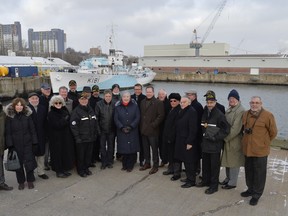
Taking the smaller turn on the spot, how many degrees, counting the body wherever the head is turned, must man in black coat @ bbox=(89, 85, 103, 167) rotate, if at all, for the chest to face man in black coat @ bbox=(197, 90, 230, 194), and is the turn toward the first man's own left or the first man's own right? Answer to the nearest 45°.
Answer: approximately 45° to the first man's own left

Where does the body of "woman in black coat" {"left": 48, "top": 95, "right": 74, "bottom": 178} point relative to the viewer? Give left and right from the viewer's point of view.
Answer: facing the viewer

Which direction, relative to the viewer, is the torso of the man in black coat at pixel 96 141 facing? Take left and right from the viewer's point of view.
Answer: facing the viewer

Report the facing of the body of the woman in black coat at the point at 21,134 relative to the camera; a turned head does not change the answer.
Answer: toward the camera

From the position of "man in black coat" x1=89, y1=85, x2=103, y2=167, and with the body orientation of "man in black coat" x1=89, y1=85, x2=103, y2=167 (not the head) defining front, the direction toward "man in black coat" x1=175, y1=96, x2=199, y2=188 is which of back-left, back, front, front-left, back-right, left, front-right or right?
front-left

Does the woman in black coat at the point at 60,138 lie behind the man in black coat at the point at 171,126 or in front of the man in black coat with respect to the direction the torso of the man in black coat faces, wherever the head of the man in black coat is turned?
in front

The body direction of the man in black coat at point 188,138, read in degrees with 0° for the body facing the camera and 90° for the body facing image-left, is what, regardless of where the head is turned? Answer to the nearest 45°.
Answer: approximately 45°

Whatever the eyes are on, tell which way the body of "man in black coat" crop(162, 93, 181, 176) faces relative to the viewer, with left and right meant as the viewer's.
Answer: facing the viewer and to the left of the viewer

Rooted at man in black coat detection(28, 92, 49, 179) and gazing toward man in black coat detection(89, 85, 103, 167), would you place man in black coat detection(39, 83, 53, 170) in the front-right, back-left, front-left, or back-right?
front-left

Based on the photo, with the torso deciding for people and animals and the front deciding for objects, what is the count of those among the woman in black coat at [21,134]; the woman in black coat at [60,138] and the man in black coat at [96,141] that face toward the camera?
3

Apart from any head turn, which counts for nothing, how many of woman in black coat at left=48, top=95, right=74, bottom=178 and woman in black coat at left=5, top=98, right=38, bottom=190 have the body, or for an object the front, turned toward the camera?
2

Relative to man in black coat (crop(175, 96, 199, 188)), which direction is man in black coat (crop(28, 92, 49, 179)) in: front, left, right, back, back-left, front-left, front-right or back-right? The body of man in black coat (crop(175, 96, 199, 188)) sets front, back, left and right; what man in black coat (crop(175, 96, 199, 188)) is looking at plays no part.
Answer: front-right

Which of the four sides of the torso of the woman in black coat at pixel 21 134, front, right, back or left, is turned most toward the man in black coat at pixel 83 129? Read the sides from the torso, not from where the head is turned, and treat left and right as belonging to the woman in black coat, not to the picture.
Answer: left

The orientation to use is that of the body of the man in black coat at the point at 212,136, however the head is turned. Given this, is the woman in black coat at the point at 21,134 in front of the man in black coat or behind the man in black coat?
in front
